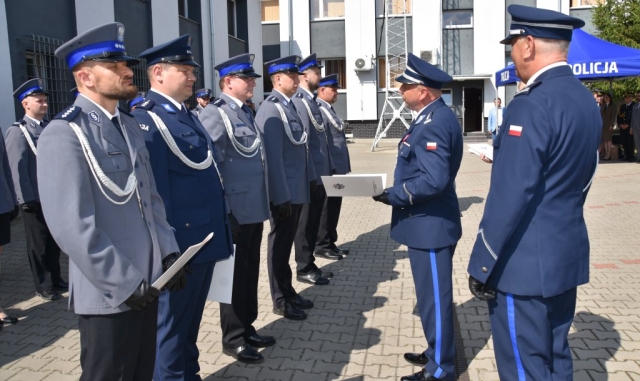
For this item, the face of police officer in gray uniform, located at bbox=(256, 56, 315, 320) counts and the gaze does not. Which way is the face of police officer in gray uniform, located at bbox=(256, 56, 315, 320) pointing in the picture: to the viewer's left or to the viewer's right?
to the viewer's right

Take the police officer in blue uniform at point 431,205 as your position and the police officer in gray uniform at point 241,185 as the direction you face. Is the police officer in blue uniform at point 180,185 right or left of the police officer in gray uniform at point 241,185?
left

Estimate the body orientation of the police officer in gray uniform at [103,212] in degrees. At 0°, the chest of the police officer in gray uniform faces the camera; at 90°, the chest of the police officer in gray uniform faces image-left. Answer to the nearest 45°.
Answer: approximately 315°

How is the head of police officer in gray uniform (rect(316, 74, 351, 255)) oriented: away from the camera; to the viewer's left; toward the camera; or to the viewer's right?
to the viewer's right

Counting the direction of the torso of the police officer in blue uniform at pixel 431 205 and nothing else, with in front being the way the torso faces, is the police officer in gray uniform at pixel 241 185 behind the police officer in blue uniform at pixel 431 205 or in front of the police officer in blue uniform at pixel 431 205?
in front

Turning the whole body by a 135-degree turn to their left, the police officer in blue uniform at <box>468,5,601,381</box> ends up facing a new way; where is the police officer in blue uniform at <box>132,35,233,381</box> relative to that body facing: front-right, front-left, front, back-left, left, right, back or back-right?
right

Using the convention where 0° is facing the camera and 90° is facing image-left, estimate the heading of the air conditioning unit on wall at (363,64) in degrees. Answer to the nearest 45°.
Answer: approximately 0°

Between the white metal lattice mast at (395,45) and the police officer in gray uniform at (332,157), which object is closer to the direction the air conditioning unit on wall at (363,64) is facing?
the police officer in gray uniform

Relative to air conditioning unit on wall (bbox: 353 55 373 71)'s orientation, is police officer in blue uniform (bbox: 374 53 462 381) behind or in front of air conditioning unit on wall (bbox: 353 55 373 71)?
in front
